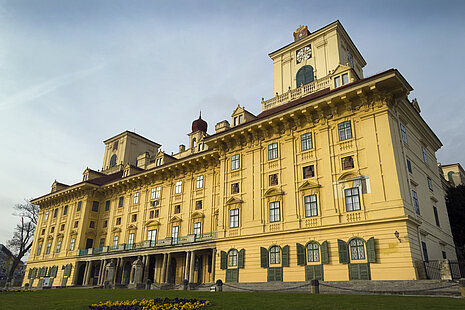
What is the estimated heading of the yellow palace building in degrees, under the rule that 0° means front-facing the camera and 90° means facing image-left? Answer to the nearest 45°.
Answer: approximately 45°
